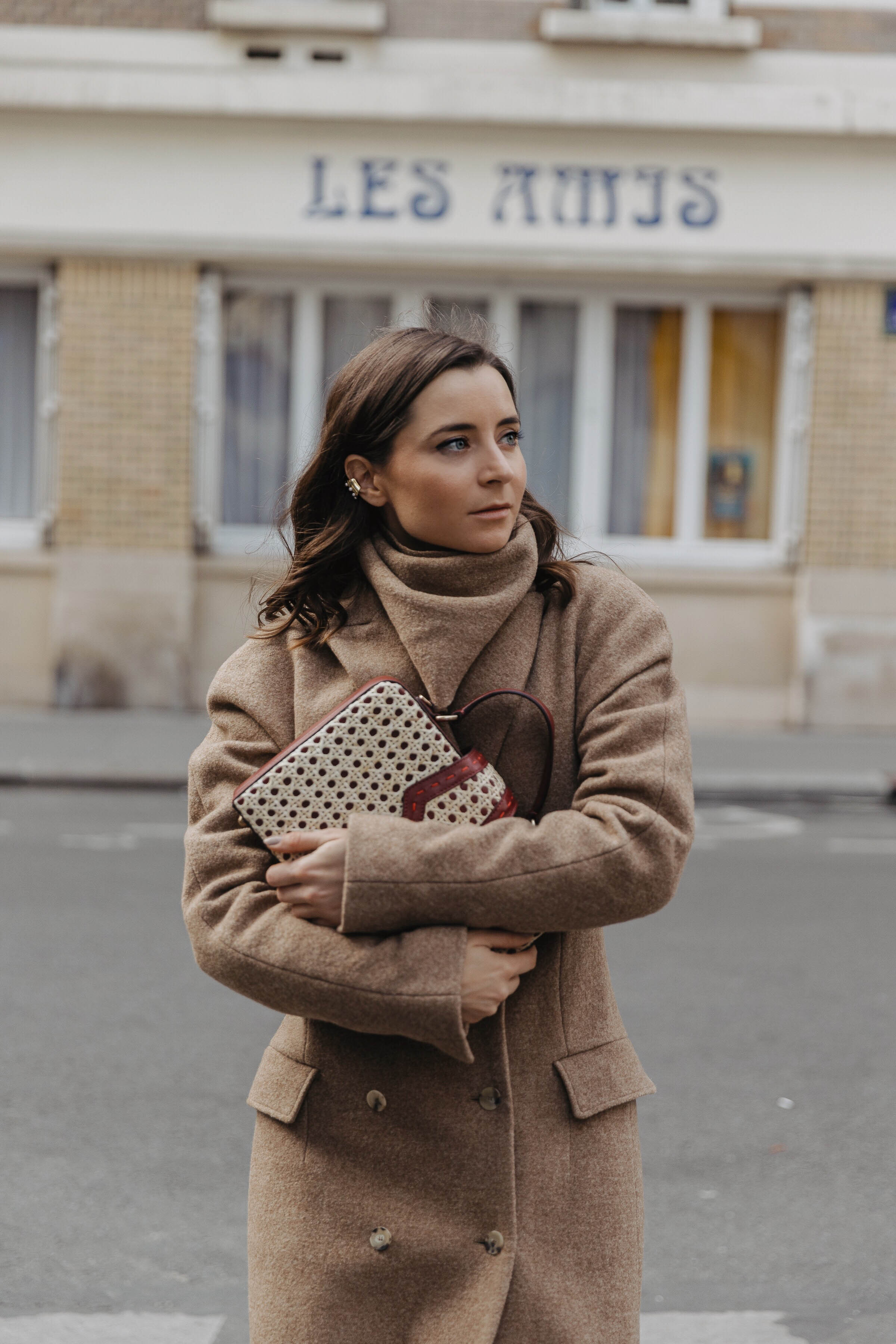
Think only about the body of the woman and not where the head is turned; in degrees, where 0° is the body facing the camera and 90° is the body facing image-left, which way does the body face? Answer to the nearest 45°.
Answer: approximately 0°

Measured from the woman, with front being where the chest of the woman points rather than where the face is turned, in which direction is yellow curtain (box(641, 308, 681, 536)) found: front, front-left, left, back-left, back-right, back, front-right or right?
back

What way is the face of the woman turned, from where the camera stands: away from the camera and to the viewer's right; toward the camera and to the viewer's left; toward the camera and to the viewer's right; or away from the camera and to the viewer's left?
toward the camera and to the viewer's right
